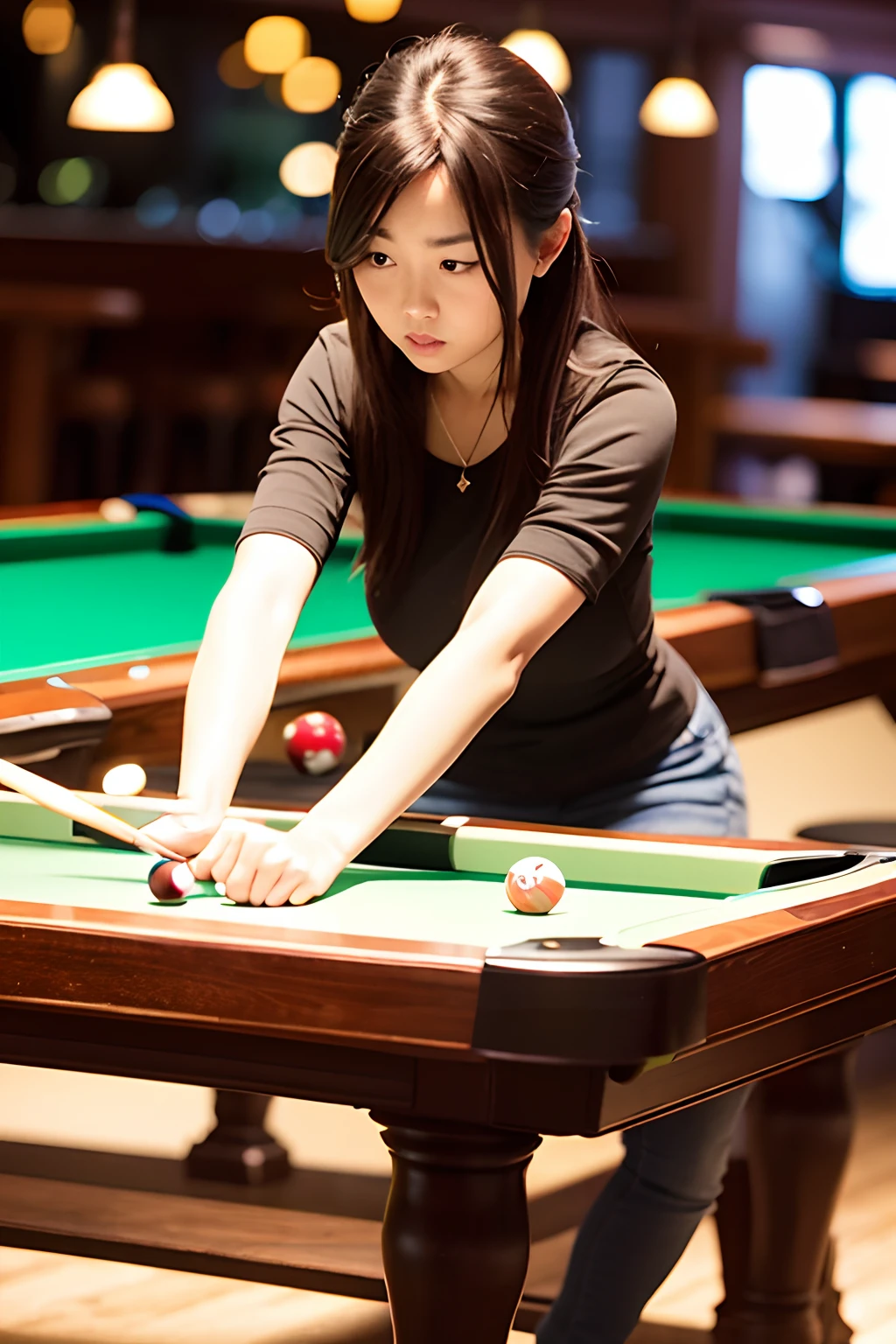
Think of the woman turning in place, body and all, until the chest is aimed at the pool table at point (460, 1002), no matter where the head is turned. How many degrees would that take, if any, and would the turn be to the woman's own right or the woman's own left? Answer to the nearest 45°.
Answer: approximately 45° to the woman's own left

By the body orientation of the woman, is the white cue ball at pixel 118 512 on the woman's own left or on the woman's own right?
on the woman's own right

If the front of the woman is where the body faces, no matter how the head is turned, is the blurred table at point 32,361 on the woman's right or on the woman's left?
on the woman's right

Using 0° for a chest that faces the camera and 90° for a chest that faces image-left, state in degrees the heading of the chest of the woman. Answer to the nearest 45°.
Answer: approximately 45°

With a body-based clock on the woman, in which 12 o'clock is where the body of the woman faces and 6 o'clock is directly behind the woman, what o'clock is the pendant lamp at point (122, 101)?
The pendant lamp is roughly at 4 o'clock from the woman.
